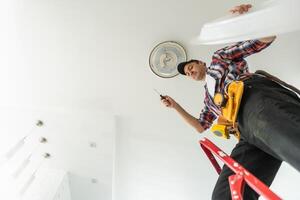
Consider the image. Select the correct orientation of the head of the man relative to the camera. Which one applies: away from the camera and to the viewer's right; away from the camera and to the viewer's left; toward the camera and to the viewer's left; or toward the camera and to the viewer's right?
toward the camera and to the viewer's left

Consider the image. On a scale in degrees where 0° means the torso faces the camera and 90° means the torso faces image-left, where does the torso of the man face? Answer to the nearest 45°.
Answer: approximately 45°
